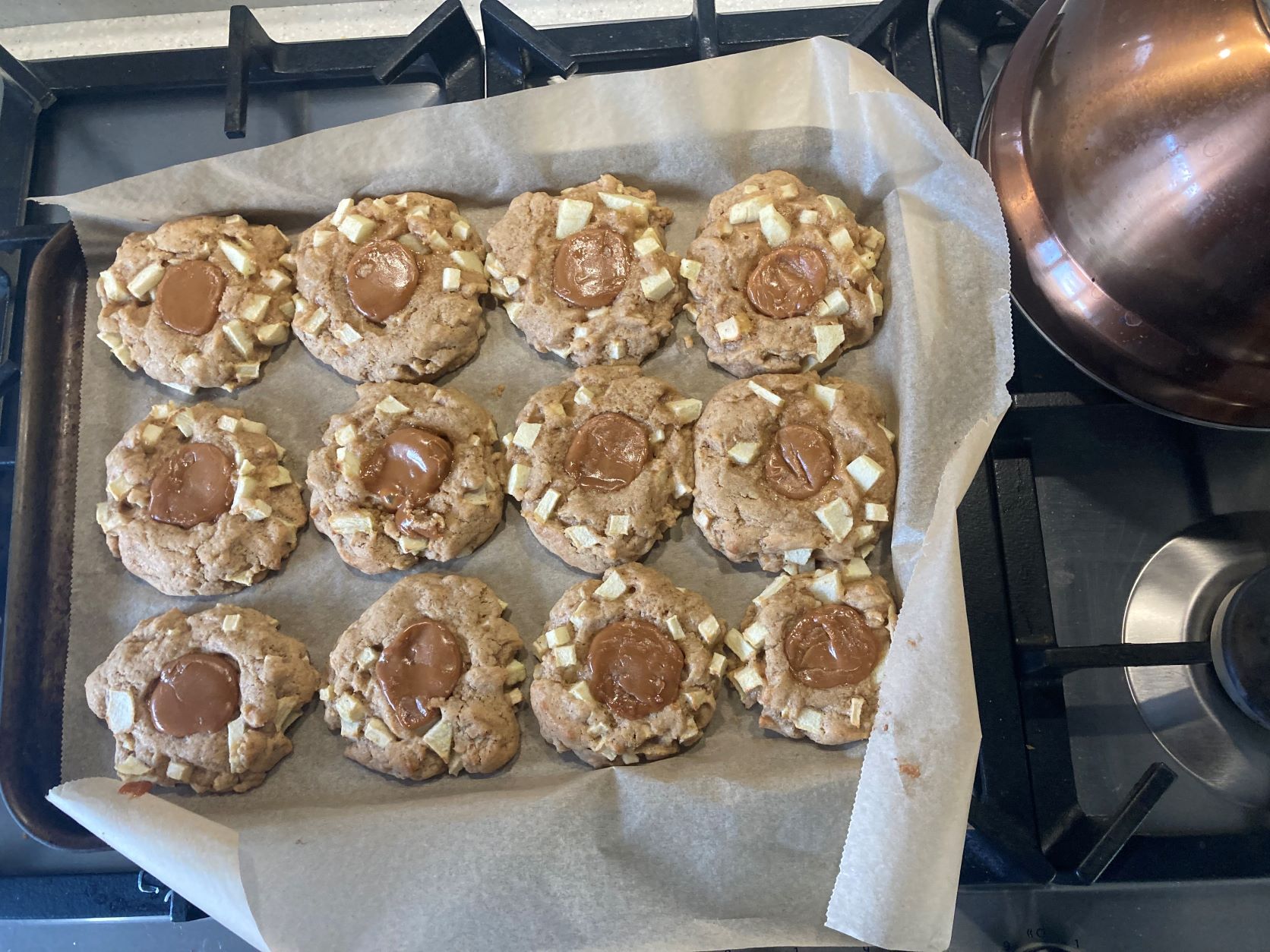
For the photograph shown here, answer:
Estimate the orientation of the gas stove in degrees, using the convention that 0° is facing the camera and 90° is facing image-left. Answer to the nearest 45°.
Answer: approximately 0°
